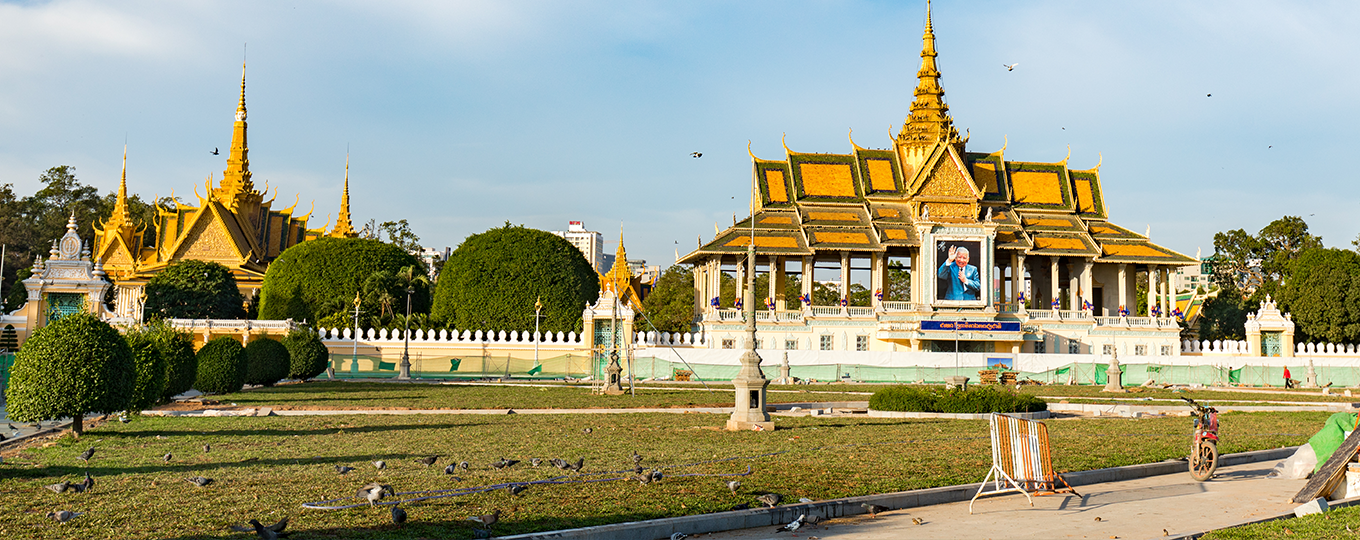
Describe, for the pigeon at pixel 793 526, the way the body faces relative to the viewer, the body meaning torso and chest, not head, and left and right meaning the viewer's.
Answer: facing to the right of the viewer

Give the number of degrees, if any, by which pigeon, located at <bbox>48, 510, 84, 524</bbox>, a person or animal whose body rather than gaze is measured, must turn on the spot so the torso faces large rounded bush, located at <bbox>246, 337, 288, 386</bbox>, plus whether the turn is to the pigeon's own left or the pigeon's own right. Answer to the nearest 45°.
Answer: approximately 90° to the pigeon's own right

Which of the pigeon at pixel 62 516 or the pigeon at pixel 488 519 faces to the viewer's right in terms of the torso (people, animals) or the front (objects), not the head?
the pigeon at pixel 488 519

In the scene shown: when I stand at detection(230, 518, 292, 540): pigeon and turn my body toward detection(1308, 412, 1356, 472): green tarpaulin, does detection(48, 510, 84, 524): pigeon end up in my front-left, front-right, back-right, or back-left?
back-left

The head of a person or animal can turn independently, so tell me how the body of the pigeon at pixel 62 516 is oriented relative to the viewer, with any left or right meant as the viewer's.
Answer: facing to the left of the viewer

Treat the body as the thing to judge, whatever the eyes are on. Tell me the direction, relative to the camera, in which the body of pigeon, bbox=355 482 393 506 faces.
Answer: to the viewer's right

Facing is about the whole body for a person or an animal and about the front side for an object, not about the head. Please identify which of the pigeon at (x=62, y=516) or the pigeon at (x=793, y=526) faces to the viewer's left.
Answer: the pigeon at (x=62, y=516)

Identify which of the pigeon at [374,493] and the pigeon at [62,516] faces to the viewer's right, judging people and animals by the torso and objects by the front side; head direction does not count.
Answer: the pigeon at [374,493]

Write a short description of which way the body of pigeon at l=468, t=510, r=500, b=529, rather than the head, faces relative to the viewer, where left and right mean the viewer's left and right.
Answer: facing to the right of the viewer
